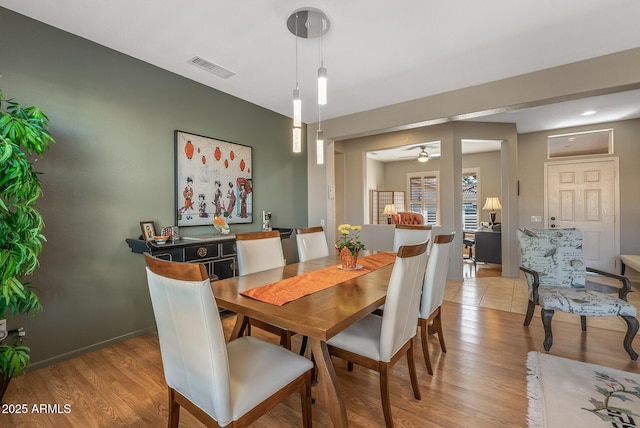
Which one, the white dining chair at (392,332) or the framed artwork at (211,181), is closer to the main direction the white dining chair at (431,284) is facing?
the framed artwork

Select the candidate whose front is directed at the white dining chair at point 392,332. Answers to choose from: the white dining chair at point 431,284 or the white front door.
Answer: the white front door

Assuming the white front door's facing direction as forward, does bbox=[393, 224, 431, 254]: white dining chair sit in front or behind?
in front

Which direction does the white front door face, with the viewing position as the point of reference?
facing the viewer

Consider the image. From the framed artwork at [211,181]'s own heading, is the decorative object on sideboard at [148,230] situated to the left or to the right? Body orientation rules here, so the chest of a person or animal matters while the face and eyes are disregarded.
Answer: on its right

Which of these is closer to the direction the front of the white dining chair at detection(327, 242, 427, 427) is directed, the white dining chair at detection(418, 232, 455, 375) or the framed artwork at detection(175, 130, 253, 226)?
the framed artwork

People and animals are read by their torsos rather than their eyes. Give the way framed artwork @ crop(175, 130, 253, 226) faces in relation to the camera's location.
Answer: facing the viewer and to the right of the viewer

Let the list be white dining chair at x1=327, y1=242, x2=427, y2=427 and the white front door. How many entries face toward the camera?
1

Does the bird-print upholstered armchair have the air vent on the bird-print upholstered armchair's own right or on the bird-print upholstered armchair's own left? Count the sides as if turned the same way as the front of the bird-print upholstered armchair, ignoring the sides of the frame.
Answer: on the bird-print upholstered armchair's own right

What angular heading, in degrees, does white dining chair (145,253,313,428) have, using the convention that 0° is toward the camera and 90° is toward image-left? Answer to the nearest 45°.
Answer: approximately 225°

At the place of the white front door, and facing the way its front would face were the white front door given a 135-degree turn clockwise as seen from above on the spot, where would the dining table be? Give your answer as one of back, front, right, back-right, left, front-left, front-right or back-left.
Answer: back-left

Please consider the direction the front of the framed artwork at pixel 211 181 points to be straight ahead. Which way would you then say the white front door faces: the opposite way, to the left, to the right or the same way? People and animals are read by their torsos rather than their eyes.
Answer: to the right

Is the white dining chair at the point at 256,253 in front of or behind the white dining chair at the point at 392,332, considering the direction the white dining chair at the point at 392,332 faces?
in front

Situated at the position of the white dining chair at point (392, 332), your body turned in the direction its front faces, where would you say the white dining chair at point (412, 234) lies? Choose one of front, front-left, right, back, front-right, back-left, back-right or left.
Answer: front-right

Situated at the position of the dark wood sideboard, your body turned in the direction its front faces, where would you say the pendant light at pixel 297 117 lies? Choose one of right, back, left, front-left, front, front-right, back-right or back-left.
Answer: front

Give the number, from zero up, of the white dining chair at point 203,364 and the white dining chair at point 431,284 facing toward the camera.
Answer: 0

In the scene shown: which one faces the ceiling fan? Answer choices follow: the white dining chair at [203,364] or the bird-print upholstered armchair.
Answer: the white dining chair

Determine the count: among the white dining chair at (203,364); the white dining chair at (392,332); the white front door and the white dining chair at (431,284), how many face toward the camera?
1

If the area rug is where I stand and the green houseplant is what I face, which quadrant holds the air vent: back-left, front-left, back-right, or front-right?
front-right

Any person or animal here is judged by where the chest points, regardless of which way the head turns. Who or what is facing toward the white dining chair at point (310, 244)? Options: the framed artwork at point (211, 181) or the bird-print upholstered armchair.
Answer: the framed artwork

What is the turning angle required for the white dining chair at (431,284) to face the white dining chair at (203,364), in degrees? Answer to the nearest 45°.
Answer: approximately 90° to its left

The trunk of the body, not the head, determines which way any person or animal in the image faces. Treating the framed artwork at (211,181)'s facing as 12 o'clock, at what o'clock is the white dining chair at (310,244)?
The white dining chair is roughly at 12 o'clock from the framed artwork.

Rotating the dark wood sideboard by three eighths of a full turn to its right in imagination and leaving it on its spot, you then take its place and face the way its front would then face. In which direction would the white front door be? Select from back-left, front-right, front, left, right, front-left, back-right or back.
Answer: back
